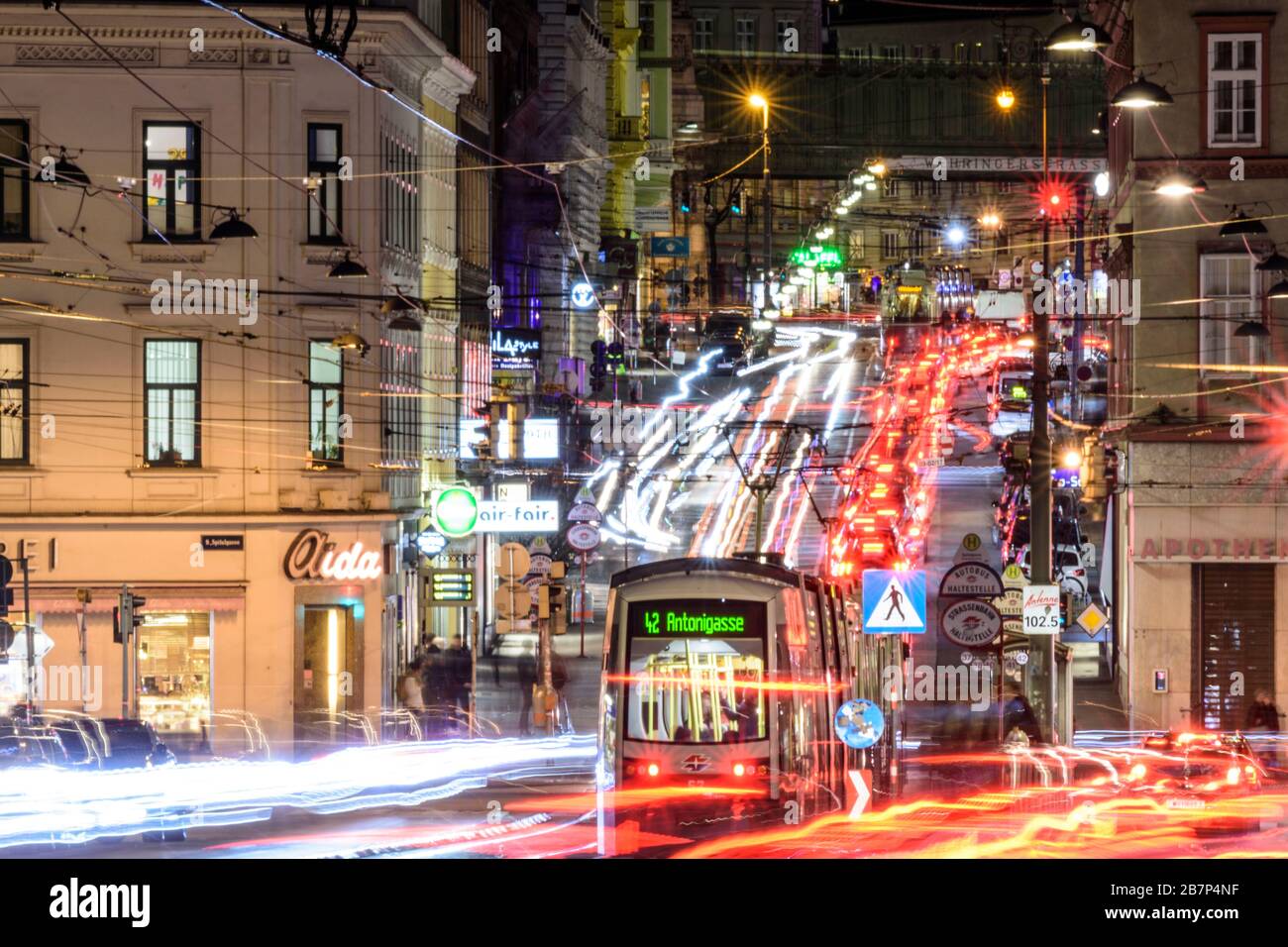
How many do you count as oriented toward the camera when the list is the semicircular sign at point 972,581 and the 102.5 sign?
2

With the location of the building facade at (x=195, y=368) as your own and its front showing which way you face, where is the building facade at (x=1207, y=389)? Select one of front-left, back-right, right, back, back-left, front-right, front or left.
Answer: left

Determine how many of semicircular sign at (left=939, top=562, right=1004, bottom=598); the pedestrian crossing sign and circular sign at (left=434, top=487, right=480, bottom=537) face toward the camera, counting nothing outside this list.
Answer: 3

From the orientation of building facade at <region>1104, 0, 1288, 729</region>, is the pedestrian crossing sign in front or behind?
in front

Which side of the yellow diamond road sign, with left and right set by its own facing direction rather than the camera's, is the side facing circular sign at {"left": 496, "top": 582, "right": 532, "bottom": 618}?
right

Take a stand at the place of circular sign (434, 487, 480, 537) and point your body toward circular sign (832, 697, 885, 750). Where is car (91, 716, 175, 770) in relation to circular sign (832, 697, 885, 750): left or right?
right

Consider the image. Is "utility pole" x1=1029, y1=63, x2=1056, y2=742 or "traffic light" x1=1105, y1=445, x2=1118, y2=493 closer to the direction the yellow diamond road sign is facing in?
the utility pole

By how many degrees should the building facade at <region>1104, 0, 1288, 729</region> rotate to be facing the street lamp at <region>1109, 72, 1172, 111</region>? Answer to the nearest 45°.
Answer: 0° — it already faces it

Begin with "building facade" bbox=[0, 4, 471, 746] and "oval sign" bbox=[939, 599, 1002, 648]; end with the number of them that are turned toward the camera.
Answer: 2
